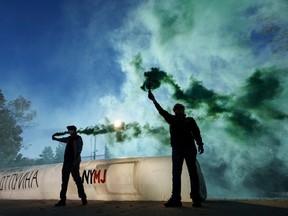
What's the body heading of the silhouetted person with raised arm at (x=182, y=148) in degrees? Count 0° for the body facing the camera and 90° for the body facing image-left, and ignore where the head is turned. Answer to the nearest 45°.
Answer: approximately 45°

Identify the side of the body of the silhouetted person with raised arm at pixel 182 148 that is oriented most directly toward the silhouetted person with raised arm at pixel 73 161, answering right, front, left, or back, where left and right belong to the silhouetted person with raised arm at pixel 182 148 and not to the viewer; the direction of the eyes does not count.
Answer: right
